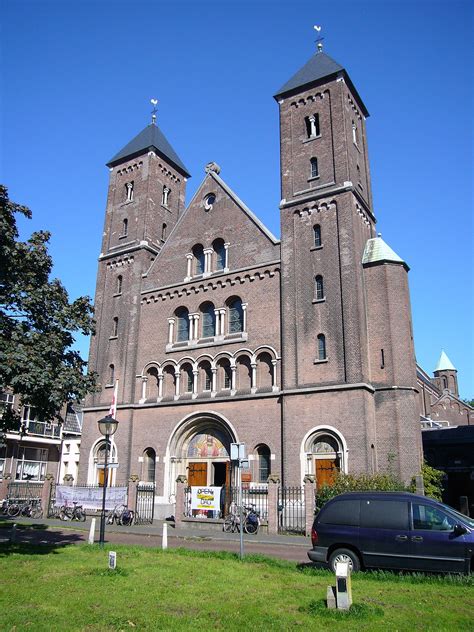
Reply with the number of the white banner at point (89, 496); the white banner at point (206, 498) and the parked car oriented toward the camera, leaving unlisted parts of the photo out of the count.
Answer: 2

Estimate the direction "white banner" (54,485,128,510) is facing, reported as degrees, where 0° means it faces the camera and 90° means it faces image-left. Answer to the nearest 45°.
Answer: approximately 0°

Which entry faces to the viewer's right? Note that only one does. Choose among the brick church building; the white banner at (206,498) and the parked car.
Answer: the parked car

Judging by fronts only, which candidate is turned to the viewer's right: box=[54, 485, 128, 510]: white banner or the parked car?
the parked car

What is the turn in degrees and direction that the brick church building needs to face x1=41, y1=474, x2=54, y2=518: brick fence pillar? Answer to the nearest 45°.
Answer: approximately 45° to its right

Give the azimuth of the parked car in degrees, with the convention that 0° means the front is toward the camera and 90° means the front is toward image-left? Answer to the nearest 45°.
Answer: approximately 270°

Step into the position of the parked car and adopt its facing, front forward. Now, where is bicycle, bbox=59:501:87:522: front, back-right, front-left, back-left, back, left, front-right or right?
back-left

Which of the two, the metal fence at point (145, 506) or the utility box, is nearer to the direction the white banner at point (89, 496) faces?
the utility box
